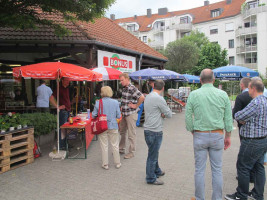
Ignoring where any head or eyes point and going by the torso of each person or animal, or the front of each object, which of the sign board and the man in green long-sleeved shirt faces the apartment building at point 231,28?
the man in green long-sleeved shirt

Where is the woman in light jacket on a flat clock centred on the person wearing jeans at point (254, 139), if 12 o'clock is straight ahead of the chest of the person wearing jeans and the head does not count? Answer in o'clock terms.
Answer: The woman in light jacket is roughly at 11 o'clock from the person wearing jeans.

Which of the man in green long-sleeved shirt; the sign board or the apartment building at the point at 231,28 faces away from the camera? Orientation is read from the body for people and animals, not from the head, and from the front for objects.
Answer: the man in green long-sleeved shirt

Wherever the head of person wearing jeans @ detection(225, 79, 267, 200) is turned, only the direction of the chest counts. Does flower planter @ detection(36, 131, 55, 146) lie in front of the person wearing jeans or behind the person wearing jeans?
in front

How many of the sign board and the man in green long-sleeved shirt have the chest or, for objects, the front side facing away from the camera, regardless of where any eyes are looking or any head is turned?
1

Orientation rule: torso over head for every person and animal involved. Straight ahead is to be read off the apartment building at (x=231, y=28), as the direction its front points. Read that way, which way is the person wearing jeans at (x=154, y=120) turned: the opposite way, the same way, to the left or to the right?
the opposite way

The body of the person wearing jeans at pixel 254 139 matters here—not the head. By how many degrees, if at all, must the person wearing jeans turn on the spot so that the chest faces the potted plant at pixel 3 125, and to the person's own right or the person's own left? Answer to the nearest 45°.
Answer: approximately 45° to the person's own left

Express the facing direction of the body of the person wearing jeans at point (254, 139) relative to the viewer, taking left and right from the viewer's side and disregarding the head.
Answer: facing away from the viewer and to the left of the viewer

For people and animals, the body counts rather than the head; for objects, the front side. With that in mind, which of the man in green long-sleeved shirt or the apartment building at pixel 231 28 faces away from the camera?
the man in green long-sleeved shirt

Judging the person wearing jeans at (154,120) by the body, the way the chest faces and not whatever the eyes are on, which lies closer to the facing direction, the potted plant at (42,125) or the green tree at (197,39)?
the green tree

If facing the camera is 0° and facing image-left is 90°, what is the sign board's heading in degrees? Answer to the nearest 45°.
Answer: approximately 315°

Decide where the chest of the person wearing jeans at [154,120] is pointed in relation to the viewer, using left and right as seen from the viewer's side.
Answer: facing away from the viewer and to the right of the viewer

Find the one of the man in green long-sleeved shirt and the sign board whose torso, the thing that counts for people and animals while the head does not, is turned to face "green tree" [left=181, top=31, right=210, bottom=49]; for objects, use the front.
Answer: the man in green long-sleeved shirt

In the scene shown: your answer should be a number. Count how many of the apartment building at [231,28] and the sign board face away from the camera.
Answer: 0

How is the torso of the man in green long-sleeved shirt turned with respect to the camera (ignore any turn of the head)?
away from the camera

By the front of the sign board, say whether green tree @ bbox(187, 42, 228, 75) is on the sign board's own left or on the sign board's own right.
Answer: on the sign board's own left

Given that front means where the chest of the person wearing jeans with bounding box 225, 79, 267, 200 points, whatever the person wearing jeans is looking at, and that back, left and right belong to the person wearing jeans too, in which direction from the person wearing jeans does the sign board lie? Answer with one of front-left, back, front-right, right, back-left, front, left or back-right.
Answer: front

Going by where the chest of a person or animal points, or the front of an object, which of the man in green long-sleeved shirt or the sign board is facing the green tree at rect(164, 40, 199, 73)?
the man in green long-sleeved shirt

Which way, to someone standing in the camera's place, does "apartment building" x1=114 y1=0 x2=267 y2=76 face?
facing the viewer and to the left of the viewer
